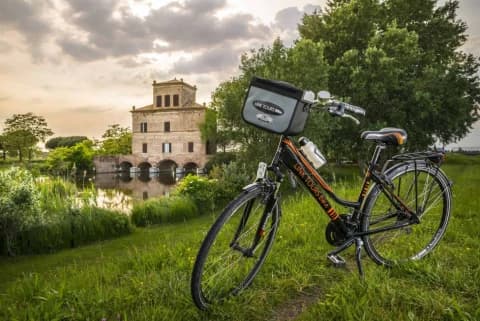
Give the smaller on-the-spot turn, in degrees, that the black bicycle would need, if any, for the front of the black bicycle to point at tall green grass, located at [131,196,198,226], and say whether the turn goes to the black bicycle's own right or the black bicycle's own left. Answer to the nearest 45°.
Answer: approximately 90° to the black bicycle's own right

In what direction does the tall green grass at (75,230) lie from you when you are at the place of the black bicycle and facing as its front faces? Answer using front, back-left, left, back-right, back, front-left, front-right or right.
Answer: right

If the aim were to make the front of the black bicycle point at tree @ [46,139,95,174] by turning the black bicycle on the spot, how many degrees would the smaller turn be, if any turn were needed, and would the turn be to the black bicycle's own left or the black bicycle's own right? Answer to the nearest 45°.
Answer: approximately 90° to the black bicycle's own right

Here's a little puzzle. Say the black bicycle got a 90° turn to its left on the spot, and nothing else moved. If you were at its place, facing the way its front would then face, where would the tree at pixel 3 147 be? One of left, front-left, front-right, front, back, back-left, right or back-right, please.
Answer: back

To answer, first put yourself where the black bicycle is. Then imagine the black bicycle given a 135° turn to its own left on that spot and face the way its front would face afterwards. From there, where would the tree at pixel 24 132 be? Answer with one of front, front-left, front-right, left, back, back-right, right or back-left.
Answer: back-left

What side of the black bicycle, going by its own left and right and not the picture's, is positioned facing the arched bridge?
right

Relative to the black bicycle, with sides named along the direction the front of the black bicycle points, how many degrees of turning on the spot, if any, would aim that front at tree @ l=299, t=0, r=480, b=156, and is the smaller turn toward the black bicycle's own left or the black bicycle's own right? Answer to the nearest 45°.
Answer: approximately 135° to the black bicycle's own right

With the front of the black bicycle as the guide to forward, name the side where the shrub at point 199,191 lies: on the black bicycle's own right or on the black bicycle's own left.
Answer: on the black bicycle's own right

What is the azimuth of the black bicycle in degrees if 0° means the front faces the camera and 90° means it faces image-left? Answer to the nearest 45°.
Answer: approximately 45°
